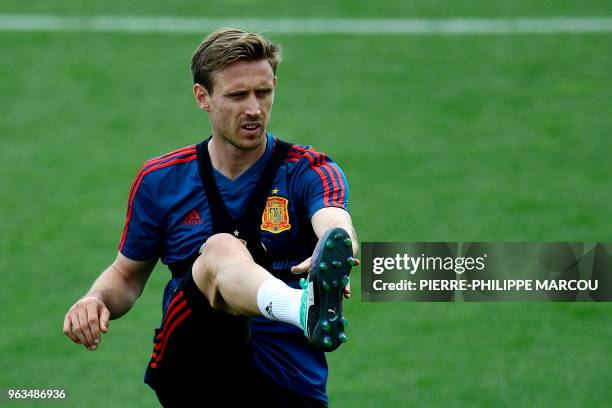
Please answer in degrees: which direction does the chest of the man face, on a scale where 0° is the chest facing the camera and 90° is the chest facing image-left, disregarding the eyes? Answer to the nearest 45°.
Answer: approximately 0°
